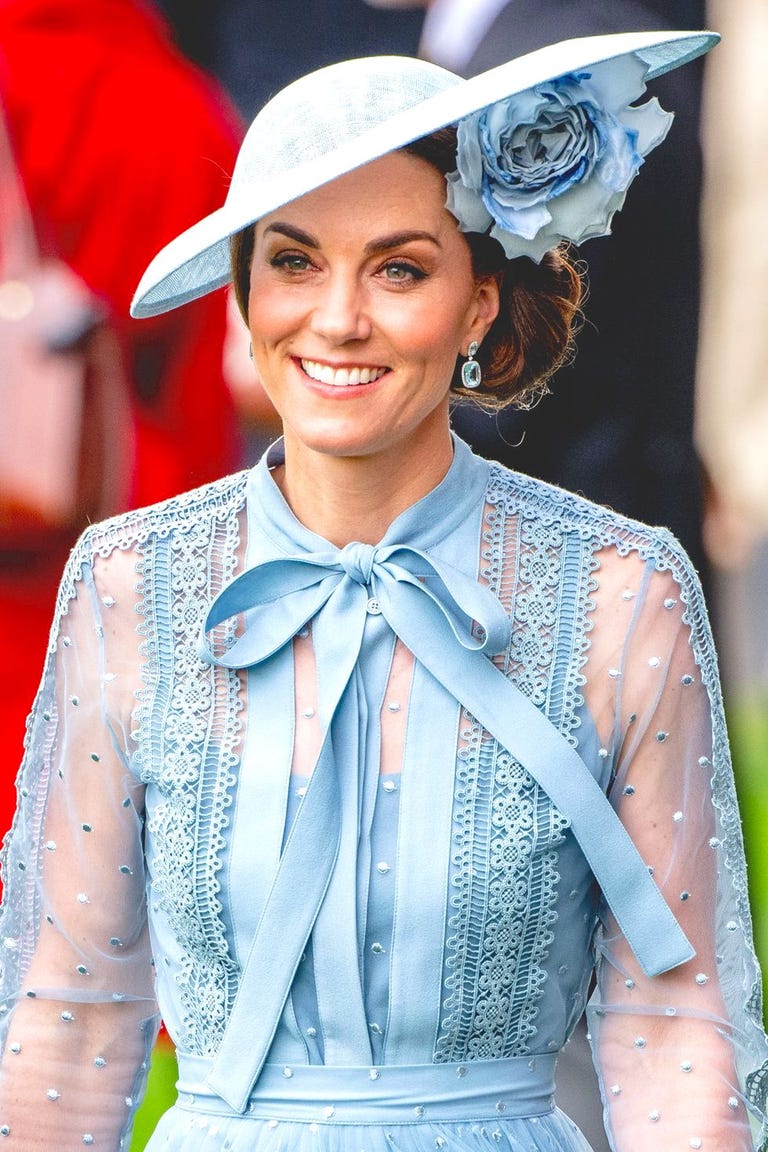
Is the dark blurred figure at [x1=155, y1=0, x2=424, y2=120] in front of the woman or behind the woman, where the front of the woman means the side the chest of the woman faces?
behind

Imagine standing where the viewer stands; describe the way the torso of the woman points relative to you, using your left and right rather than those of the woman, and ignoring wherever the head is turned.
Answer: facing the viewer

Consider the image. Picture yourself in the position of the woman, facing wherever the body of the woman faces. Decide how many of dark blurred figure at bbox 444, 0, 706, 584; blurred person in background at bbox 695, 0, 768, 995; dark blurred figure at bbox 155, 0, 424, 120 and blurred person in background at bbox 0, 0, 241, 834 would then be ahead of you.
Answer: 0

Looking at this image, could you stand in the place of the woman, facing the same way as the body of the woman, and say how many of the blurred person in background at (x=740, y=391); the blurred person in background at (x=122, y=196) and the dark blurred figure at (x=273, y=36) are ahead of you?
0

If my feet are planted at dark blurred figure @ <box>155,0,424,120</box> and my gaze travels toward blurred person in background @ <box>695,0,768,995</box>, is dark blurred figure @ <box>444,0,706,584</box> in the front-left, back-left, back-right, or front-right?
front-right

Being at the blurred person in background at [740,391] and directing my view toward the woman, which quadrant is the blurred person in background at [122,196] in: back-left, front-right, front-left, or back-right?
front-right

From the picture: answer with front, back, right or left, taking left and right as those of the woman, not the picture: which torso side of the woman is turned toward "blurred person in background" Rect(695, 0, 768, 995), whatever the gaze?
back

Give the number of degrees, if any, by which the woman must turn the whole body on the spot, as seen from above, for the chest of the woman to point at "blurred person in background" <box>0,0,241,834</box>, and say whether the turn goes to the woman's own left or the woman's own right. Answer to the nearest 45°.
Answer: approximately 180°

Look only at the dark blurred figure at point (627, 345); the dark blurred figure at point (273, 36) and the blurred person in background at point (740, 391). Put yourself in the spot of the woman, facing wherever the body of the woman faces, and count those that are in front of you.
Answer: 0

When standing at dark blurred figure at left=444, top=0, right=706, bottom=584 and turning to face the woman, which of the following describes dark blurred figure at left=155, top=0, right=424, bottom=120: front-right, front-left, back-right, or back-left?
back-right

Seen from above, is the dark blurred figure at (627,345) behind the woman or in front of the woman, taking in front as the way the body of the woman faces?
behind
